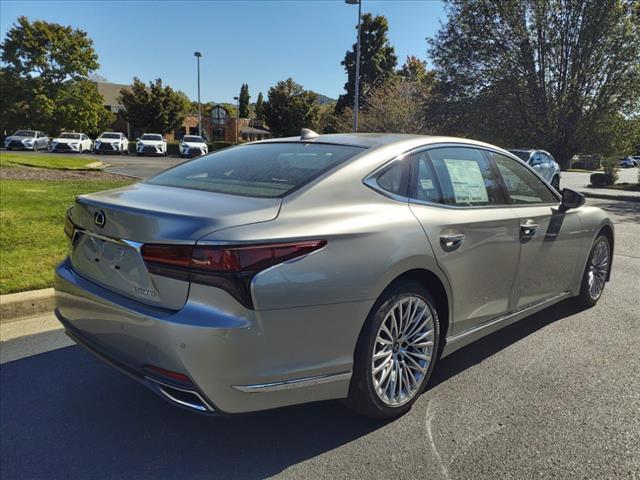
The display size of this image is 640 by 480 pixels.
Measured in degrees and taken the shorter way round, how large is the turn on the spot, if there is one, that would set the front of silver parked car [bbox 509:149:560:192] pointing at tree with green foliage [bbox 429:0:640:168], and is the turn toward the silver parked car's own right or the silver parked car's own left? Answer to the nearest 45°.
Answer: approximately 135° to the silver parked car's own right

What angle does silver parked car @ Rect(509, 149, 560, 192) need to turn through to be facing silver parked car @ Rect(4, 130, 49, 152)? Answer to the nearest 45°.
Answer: approximately 45° to its right

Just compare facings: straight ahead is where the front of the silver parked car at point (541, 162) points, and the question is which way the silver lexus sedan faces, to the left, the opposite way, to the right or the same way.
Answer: the opposite way

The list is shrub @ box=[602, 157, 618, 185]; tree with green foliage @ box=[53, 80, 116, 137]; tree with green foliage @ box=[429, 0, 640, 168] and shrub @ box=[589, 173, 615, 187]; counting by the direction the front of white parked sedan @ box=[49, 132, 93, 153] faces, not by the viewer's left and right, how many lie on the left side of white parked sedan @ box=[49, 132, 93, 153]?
3

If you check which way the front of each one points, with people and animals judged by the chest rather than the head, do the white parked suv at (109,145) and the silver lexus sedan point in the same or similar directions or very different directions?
very different directions

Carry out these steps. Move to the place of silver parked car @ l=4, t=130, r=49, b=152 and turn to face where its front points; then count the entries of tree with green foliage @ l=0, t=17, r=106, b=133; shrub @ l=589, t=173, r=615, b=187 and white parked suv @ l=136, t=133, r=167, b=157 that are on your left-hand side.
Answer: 2

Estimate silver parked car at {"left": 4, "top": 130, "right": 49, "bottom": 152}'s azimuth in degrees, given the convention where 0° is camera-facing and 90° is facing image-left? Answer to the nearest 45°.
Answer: approximately 45°

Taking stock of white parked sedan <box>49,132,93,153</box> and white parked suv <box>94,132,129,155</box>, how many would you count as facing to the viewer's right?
0

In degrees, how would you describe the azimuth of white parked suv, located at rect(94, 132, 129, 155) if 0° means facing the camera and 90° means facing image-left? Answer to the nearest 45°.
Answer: approximately 45°

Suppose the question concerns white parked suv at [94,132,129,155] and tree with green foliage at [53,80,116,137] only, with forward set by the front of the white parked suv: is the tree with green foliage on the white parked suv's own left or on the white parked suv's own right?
on the white parked suv's own right

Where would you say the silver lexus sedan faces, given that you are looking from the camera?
facing away from the viewer and to the right of the viewer

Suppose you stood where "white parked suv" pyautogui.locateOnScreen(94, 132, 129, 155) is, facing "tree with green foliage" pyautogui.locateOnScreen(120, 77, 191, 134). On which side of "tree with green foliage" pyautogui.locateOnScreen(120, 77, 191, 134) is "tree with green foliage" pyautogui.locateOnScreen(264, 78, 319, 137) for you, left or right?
right

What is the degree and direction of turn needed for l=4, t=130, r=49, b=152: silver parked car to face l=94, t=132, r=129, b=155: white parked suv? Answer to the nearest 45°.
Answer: approximately 90° to its left

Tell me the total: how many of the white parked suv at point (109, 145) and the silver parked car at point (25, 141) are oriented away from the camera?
0
